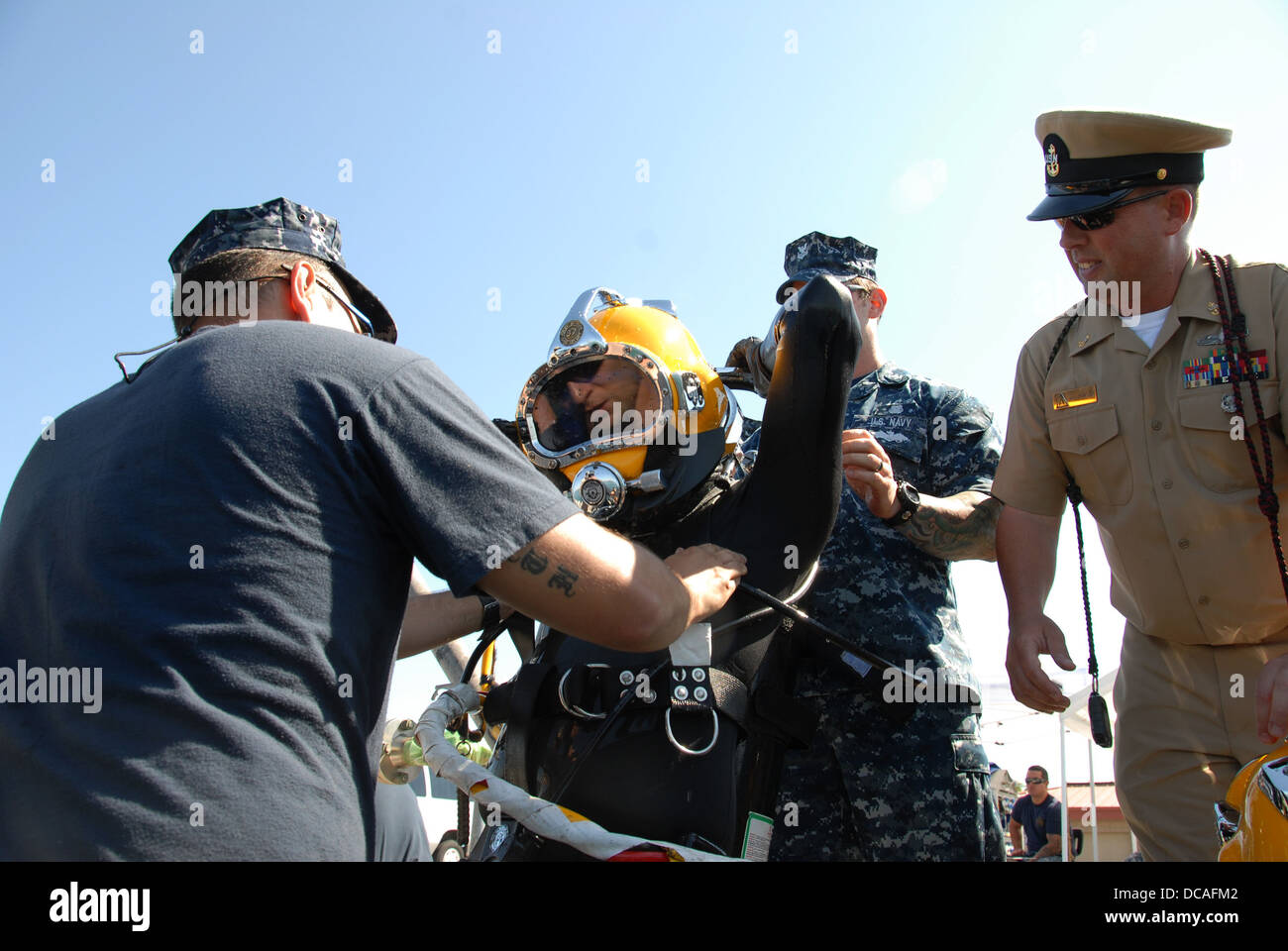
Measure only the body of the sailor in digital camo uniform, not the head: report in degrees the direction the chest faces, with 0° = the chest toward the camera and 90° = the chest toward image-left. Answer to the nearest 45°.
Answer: approximately 45°

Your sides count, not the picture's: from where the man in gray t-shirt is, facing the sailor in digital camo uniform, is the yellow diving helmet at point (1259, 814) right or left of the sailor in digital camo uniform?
right

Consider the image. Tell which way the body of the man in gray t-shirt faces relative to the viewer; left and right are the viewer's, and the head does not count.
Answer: facing away from the viewer and to the right of the viewer

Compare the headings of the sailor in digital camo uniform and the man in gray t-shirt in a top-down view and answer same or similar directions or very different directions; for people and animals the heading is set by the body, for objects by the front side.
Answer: very different directions

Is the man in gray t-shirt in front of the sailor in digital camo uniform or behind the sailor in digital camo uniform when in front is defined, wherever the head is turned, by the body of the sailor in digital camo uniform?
in front

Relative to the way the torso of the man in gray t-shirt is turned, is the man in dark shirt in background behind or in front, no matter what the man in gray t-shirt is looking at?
in front
